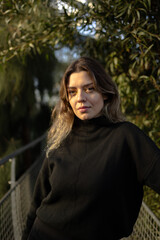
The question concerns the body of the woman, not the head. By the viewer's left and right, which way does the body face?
facing the viewer and to the left of the viewer
